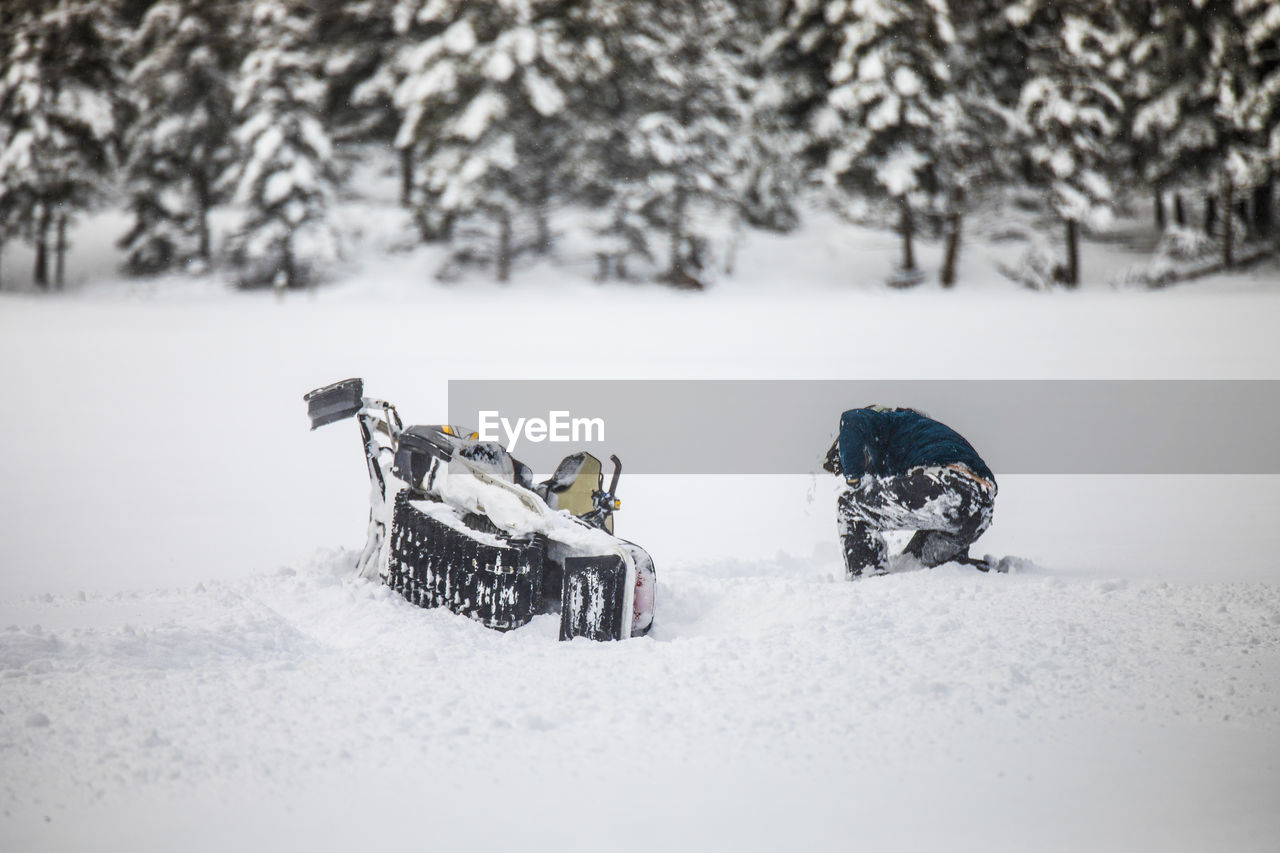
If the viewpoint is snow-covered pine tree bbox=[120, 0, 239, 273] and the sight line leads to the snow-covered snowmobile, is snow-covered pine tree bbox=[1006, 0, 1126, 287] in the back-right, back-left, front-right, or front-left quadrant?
front-left

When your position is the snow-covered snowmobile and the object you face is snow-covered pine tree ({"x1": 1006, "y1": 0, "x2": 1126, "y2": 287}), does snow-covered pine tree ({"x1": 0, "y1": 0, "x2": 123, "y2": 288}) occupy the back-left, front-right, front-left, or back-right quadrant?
front-left

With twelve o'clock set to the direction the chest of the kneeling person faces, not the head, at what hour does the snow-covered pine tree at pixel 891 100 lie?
The snow-covered pine tree is roughly at 3 o'clock from the kneeling person.

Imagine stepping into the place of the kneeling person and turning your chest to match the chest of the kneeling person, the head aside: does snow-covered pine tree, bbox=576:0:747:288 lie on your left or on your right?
on your right

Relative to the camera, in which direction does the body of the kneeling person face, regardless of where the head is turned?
to the viewer's left

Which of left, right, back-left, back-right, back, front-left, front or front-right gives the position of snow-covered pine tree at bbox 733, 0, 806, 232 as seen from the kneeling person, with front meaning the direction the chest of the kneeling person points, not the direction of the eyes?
right

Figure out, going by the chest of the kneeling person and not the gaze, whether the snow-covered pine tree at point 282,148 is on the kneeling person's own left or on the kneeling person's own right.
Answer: on the kneeling person's own right

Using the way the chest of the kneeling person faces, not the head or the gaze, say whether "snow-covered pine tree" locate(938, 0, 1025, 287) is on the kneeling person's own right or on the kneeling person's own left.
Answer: on the kneeling person's own right

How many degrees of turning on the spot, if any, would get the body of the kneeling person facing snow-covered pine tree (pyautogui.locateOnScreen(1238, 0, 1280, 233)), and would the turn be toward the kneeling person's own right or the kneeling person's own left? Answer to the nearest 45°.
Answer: approximately 90° to the kneeling person's own right

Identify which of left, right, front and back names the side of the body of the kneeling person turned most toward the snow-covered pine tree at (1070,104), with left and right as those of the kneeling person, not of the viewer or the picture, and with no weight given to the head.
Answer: right
